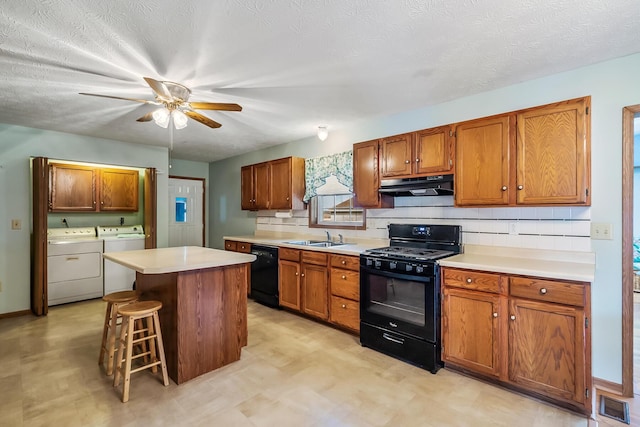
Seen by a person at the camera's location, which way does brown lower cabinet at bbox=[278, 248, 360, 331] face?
facing the viewer and to the left of the viewer

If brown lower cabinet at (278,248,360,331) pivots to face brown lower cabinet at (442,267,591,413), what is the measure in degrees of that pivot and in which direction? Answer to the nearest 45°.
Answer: approximately 90° to its left

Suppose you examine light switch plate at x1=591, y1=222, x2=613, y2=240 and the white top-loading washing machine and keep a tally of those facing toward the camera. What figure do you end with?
2

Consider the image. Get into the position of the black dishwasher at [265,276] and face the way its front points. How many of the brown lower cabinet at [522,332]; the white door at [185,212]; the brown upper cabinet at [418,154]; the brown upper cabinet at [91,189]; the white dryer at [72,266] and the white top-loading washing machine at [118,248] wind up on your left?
2

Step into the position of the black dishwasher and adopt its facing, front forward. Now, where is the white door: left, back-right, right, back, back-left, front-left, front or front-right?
right

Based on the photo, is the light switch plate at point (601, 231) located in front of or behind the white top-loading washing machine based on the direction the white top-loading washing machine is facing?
in front

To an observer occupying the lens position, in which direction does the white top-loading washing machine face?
facing the viewer

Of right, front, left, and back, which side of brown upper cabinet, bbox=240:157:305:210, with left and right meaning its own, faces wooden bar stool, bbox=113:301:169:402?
front
